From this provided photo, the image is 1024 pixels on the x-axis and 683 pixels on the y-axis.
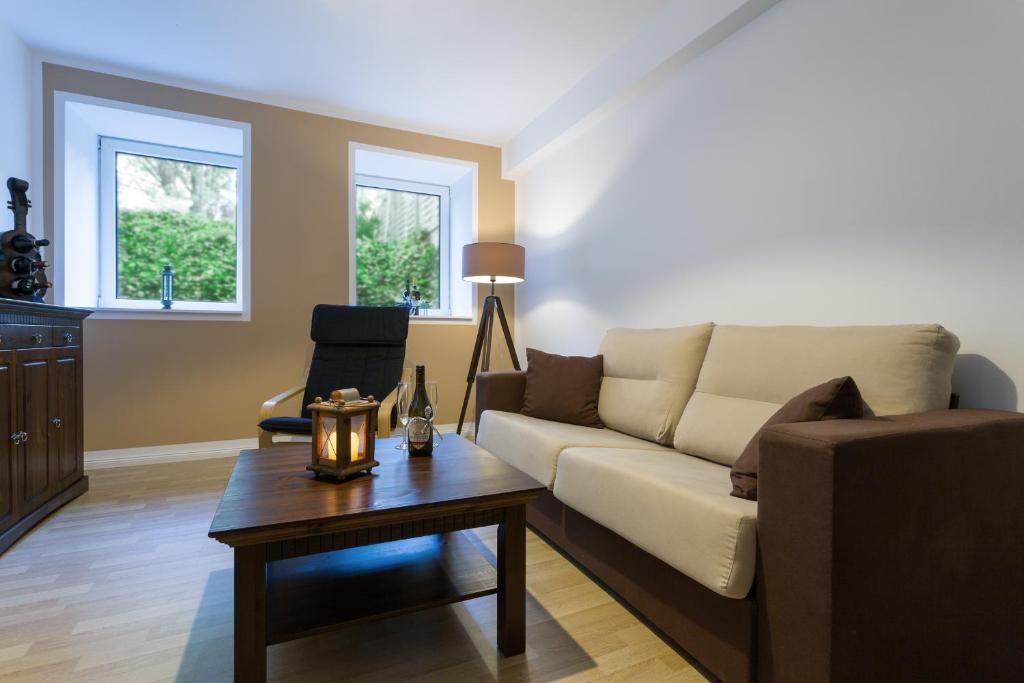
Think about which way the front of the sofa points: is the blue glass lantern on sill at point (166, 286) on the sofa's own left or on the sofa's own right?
on the sofa's own right

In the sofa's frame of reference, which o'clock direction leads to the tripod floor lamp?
The tripod floor lamp is roughly at 3 o'clock from the sofa.

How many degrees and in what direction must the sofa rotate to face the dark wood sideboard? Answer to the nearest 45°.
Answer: approximately 45° to its right

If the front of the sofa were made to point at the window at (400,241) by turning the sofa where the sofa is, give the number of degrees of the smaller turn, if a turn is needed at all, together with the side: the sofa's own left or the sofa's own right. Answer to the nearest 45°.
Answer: approximately 90° to the sofa's own right

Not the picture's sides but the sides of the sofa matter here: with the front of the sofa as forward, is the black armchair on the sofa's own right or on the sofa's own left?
on the sofa's own right

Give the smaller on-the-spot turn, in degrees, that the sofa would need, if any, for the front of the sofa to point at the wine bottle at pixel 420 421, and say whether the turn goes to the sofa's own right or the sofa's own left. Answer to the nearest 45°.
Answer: approximately 45° to the sofa's own right

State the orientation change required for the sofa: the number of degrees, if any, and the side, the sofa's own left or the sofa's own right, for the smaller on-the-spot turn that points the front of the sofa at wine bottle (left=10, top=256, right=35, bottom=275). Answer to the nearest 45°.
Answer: approximately 45° to the sofa's own right

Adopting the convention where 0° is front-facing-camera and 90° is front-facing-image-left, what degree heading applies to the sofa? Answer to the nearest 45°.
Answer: approximately 45°

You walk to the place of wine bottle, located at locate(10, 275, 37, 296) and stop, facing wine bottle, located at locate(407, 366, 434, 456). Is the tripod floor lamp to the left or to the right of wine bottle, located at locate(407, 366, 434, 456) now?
left
